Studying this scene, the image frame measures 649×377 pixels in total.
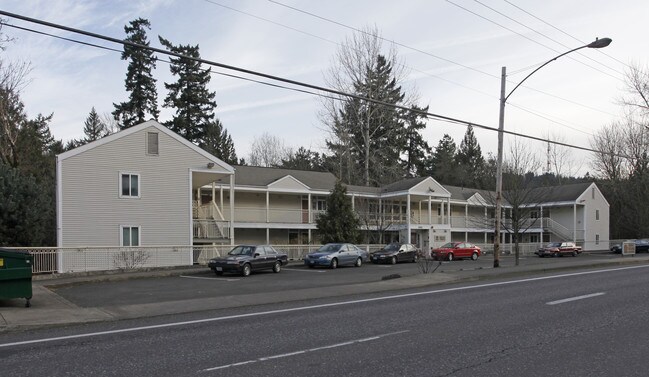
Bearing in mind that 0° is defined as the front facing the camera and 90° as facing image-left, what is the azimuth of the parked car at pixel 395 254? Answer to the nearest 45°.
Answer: approximately 45°

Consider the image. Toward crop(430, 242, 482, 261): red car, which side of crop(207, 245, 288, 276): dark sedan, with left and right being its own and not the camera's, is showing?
back

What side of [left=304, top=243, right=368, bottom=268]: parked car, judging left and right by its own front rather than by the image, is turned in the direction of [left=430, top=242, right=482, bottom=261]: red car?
back
